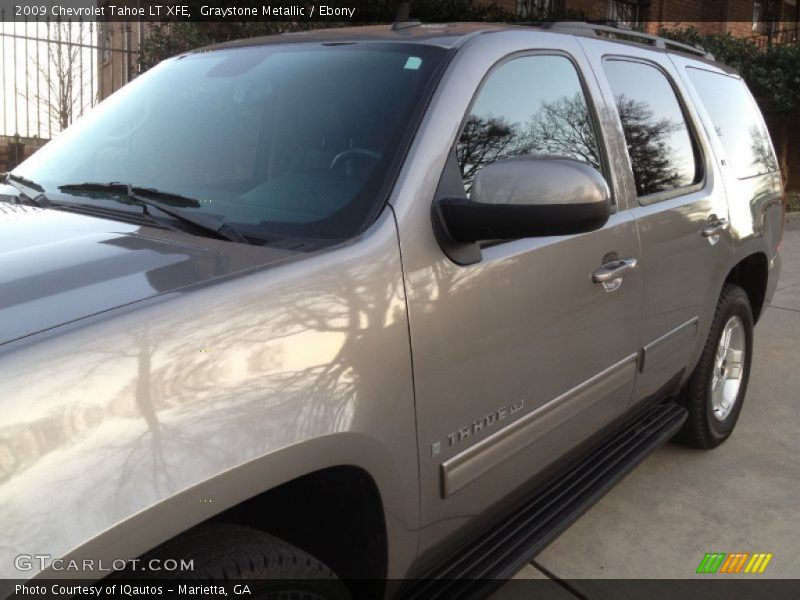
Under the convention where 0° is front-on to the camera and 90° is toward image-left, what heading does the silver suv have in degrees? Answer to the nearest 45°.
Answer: approximately 45°

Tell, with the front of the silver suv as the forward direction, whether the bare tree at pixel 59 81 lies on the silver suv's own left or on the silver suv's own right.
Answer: on the silver suv's own right
